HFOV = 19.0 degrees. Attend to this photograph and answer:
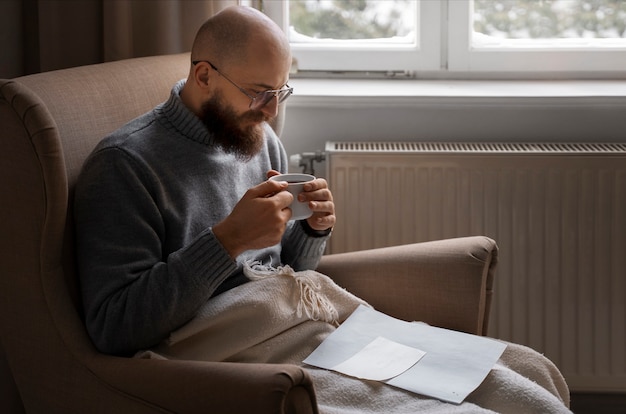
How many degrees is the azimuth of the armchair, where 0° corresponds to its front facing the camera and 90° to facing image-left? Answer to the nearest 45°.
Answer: approximately 315°
